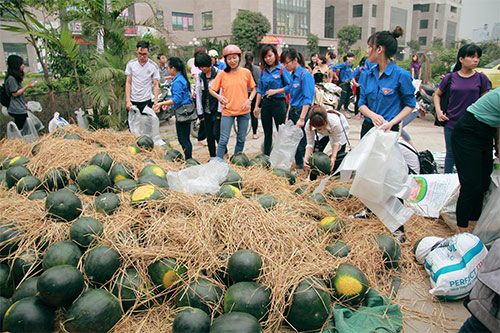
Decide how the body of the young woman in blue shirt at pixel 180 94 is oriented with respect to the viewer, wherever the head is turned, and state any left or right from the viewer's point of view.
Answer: facing to the left of the viewer

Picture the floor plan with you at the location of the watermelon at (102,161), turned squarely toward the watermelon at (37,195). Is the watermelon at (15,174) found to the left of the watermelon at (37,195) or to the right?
right

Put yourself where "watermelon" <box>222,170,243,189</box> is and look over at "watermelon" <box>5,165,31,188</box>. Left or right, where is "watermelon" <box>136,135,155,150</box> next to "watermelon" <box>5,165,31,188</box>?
right

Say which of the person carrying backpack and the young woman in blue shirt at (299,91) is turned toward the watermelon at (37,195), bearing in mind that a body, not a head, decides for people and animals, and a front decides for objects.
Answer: the young woman in blue shirt

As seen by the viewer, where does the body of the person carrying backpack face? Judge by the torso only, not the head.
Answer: to the viewer's right

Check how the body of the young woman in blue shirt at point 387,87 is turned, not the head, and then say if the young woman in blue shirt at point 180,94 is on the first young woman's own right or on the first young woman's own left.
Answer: on the first young woman's own right

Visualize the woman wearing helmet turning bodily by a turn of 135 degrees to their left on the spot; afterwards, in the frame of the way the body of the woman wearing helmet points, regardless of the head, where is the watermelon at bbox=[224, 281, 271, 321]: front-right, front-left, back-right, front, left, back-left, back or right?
back-right

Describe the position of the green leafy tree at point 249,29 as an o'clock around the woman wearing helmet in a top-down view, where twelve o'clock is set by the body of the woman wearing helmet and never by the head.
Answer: The green leafy tree is roughly at 6 o'clock from the woman wearing helmet.

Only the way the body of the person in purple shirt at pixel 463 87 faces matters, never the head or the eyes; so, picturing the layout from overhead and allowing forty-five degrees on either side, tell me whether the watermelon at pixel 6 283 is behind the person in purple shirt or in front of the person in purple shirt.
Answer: in front

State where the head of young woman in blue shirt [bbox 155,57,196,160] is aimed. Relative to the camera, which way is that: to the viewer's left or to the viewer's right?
to the viewer's left

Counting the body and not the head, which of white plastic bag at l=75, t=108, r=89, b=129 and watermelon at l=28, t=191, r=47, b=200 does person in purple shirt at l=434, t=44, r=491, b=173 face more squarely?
the watermelon

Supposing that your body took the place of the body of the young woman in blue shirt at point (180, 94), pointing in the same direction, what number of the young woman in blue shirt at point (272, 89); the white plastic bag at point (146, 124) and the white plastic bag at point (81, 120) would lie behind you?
1

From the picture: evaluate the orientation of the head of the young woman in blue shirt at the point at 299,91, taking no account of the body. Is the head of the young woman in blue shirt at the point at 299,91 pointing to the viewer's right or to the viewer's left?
to the viewer's left

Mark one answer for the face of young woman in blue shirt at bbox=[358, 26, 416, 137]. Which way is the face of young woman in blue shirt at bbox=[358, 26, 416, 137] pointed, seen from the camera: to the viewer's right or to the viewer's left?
to the viewer's left
